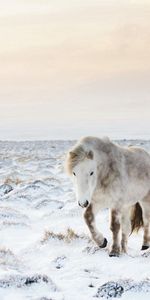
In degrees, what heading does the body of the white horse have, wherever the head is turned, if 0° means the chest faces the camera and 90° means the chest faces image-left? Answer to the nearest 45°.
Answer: approximately 45°
